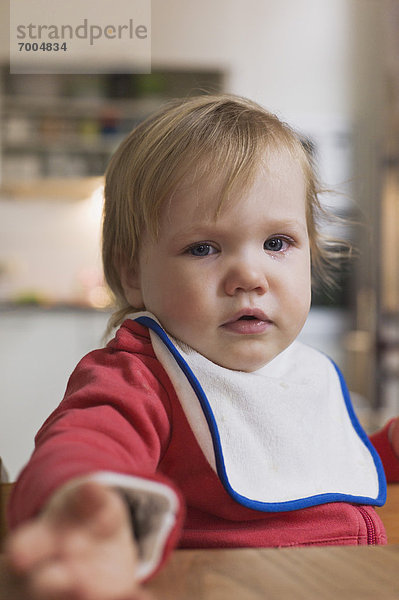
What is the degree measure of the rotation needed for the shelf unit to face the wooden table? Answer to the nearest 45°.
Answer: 0° — it already faces it

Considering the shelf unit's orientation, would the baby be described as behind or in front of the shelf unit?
in front

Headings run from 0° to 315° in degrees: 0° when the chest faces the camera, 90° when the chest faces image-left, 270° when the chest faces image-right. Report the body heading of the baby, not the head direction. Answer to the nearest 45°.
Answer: approximately 315°

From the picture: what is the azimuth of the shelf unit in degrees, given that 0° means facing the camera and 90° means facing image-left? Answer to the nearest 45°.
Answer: approximately 0°
